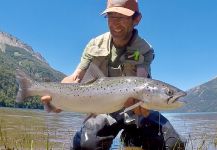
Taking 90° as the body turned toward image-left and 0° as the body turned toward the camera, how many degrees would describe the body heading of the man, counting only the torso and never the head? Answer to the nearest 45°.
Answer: approximately 0°

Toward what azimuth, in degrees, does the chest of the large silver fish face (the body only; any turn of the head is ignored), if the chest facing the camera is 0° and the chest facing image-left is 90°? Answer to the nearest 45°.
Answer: approximately 270°
